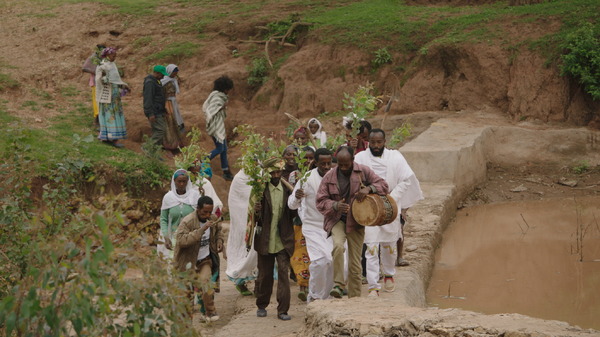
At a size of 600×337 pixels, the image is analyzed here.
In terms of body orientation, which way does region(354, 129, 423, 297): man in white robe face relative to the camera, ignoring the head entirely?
toward the camera

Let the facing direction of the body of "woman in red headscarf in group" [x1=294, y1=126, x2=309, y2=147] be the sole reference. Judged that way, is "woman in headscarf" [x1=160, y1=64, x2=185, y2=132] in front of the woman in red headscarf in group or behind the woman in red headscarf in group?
behind

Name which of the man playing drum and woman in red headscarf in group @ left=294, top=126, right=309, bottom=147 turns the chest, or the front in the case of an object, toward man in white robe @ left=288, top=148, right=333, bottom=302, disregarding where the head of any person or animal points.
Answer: the woman in red headscarf in group

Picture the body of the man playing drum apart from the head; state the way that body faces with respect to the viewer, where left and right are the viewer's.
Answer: facing the viewer

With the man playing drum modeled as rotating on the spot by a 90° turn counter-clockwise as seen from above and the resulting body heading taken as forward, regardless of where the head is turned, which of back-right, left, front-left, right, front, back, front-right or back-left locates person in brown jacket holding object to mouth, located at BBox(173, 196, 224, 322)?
back

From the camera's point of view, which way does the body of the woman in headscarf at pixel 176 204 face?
toward the camera

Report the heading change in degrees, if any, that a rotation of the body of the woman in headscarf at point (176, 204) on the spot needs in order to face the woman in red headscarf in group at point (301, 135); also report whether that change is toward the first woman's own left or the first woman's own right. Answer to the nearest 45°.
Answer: approximately 135° to the first woman's own left

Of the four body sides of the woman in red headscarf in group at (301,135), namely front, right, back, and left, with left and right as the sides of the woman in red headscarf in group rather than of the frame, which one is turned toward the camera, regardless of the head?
front

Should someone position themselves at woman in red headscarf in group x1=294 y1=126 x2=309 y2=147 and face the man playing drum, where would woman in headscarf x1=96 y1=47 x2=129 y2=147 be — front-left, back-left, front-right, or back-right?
back-right
